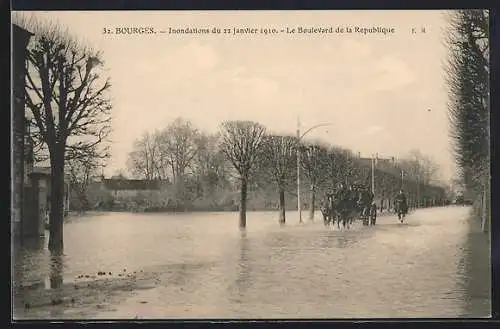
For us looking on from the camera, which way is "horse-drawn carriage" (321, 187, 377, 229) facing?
facing the viewer and to the left of the viewer

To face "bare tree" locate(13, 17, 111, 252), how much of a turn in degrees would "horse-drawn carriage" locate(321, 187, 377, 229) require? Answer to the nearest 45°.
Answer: approximately 45° to its right

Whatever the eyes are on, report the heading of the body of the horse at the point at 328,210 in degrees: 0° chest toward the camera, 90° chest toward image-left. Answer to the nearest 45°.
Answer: approximately 45°
